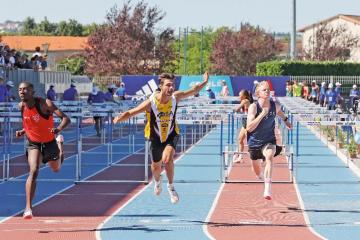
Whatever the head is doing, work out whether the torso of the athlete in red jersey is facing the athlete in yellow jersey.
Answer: no

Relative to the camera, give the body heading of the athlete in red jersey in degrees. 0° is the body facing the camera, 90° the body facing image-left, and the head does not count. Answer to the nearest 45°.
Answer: approximately 45°

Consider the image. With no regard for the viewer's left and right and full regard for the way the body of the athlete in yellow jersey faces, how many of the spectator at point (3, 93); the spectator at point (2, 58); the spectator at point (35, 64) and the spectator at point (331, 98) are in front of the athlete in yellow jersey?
0

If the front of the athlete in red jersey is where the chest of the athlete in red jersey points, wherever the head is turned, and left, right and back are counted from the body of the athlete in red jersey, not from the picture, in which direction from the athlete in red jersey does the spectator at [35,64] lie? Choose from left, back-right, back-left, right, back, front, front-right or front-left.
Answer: back-right

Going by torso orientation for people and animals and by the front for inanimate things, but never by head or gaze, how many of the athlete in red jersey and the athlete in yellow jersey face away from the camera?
0

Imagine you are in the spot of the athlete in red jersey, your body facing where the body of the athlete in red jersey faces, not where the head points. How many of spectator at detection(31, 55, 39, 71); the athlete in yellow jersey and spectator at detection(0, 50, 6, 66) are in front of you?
0

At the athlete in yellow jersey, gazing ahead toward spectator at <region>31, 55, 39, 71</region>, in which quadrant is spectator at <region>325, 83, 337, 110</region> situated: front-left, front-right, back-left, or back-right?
front-right

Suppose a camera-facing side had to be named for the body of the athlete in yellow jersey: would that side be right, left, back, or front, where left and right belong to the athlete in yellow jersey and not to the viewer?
front

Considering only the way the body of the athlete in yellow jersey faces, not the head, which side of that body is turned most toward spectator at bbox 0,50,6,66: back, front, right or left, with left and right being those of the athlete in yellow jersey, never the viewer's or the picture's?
back

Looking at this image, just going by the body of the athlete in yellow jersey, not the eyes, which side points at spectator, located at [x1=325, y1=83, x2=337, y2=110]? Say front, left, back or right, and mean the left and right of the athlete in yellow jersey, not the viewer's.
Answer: back

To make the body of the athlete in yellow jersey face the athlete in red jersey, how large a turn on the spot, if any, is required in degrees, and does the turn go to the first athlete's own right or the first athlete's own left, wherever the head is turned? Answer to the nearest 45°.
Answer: approximately 90° to the first athlete's own right

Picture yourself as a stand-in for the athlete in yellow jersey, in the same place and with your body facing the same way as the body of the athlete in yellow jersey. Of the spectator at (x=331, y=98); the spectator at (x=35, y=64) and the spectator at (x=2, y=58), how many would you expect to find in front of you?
0

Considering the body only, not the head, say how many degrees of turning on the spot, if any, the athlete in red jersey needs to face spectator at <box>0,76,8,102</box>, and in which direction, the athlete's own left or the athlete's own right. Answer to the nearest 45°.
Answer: approximately 135° to the athlete's own right

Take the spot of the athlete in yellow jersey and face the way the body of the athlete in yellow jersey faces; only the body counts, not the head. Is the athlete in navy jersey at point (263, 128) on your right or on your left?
on your left
